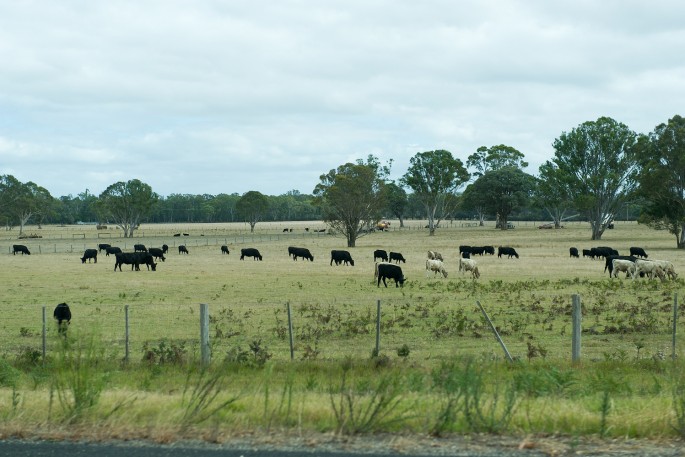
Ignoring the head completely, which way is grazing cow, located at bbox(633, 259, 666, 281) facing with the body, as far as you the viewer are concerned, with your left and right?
facing to the right of the viewer

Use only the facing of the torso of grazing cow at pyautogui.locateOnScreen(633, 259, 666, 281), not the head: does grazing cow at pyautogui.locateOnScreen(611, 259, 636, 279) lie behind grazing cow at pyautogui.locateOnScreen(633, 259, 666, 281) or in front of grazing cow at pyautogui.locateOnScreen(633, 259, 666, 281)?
behind

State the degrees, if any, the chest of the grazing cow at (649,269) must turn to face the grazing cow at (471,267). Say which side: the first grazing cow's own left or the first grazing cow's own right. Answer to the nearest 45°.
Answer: approximately 180°

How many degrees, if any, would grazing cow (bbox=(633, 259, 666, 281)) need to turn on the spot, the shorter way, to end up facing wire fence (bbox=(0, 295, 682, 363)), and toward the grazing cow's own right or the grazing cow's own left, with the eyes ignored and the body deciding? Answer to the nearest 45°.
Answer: approximately 90° to the grazing cow's own right

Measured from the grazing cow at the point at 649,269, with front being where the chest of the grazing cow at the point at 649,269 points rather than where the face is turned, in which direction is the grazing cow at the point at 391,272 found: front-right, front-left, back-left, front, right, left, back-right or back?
back-right
